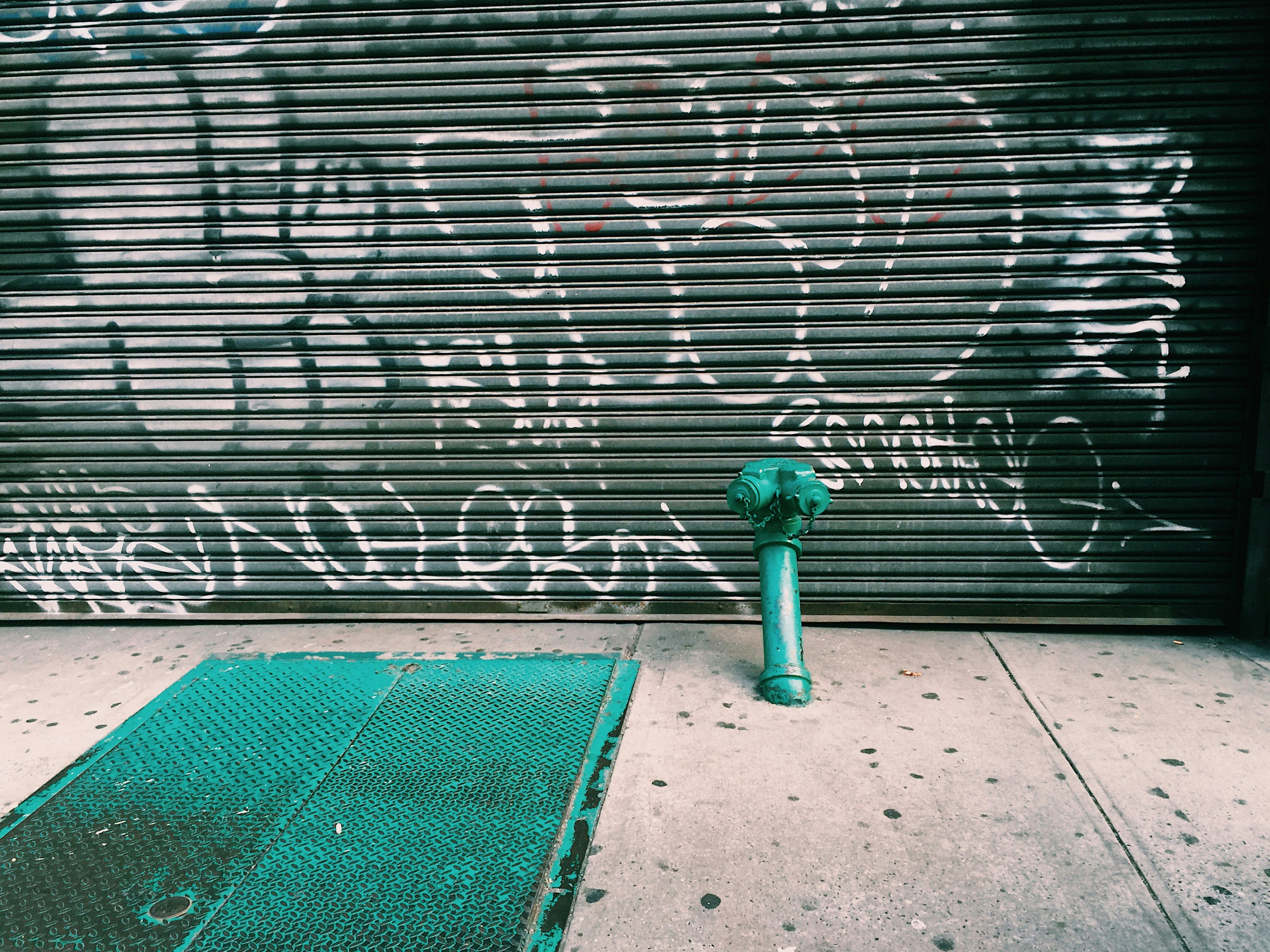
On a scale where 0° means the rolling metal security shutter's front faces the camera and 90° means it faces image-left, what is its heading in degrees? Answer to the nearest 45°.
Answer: approximately 0°
